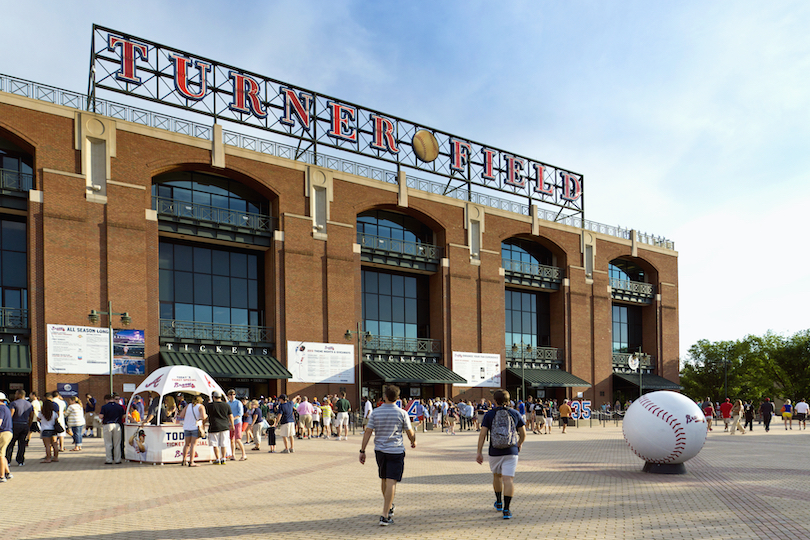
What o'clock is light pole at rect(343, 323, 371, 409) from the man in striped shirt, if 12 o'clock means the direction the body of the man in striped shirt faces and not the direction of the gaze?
The light pole is roughly at 12 o'clock from the man in striped shirt.

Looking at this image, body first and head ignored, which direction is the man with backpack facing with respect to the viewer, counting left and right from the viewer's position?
facing away from the viewer

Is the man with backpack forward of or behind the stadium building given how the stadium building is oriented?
forward

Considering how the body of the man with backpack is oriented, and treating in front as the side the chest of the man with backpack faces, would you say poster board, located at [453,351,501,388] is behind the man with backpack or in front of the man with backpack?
in front

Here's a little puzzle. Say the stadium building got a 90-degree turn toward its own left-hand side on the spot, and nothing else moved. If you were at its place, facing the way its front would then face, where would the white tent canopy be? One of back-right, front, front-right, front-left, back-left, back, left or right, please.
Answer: back-right

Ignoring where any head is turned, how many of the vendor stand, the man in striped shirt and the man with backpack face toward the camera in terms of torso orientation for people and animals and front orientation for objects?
1

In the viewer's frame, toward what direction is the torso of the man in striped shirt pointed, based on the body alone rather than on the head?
away from the camera

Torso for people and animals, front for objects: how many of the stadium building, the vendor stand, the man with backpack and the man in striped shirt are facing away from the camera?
2

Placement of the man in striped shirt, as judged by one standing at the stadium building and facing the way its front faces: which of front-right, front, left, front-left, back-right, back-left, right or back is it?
front-right

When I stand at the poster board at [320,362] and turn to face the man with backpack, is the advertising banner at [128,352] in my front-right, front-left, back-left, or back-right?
front-right

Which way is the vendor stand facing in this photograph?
toward the camera

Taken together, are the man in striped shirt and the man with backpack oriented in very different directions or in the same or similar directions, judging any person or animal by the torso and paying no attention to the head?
same or similar directions

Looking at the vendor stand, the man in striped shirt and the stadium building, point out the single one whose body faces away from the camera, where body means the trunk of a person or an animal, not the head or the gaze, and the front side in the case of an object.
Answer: the man in striped shirt

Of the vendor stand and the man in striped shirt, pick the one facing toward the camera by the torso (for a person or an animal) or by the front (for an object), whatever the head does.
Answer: the vendor stand

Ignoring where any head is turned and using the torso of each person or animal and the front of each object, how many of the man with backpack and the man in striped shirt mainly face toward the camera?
0
